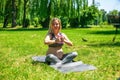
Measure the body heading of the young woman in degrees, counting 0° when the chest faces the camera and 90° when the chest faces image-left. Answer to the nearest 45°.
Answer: approximately 315°
